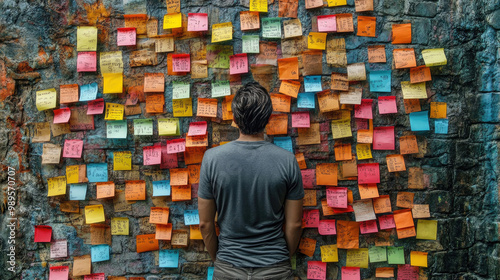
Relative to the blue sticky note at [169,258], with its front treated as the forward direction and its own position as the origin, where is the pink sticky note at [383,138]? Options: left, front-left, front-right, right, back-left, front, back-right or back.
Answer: left

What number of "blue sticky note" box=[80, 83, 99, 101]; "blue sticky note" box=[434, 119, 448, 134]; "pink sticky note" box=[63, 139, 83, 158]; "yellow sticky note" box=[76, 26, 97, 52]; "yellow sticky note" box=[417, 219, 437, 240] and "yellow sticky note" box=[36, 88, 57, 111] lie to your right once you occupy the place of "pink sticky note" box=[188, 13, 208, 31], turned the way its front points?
4

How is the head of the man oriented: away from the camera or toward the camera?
away from the camera

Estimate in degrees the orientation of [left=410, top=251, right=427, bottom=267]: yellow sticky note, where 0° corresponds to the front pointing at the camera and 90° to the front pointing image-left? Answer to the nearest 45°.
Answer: approximately 0°

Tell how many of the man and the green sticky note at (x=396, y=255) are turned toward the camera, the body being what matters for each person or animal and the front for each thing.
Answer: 1

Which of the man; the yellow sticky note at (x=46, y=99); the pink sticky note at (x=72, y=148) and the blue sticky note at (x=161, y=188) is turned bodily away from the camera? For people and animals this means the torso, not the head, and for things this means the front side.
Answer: the man
